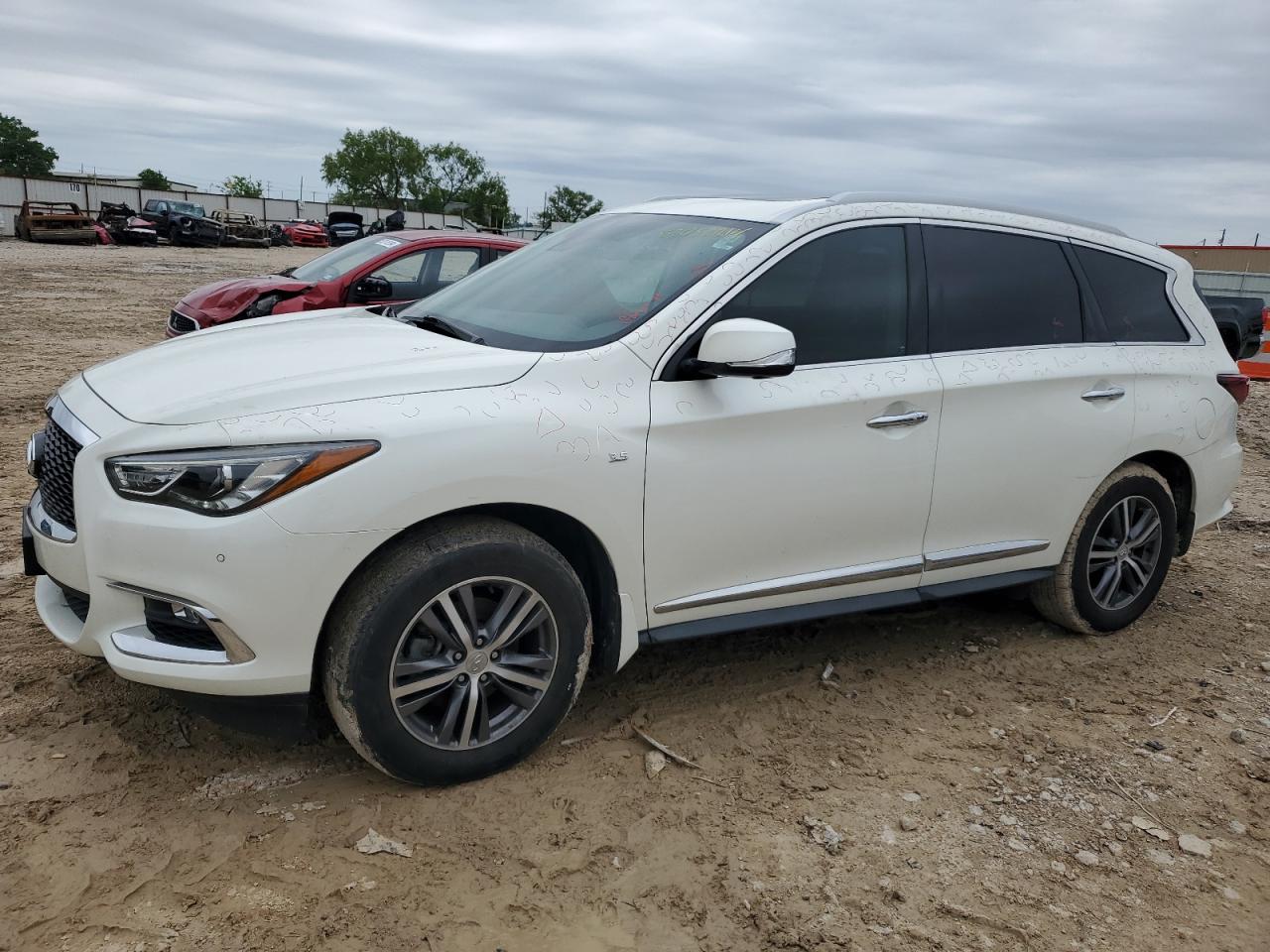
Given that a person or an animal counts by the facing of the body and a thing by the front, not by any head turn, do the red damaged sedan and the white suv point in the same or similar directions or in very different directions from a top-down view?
same or similar directions

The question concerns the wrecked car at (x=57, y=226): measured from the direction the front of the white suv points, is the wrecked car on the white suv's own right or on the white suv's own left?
on the white suv's own right

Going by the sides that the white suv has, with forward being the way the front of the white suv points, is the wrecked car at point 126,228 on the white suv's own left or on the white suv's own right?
on the white suv's own right

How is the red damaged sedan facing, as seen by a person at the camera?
facing the viewer and to the left of the viewer

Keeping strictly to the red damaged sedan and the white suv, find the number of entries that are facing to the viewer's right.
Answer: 0

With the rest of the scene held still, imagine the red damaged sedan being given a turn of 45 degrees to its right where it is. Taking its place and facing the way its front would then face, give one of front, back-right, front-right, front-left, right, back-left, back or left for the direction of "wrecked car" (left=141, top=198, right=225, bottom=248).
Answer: right

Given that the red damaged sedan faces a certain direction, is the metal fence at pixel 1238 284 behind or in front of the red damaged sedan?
behind

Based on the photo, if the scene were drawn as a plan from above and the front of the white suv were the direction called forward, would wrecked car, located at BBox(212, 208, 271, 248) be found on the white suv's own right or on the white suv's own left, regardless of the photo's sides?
on the white suv's own right

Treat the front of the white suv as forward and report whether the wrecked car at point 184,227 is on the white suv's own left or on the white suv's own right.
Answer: on the white suv's own right

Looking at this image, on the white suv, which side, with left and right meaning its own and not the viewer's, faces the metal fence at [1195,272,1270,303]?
back

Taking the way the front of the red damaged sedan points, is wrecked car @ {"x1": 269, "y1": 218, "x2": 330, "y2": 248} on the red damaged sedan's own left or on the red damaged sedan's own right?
on the red damaged sedan's own right
